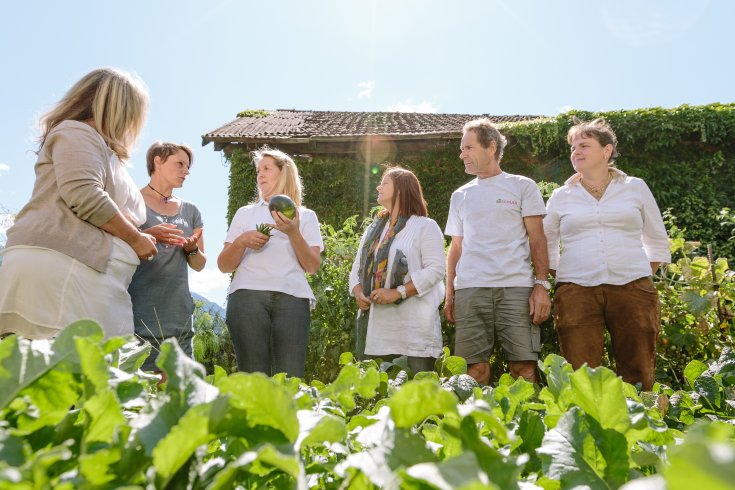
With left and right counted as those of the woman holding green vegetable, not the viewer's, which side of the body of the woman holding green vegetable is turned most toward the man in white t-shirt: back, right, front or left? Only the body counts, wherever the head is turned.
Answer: left

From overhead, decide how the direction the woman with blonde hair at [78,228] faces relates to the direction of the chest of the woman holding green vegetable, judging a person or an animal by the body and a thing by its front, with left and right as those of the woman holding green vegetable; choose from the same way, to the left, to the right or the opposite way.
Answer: to the left

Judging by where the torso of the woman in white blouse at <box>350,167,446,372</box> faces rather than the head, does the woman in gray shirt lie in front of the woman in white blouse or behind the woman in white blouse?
in front

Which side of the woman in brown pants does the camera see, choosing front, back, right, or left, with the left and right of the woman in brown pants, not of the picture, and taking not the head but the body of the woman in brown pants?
front

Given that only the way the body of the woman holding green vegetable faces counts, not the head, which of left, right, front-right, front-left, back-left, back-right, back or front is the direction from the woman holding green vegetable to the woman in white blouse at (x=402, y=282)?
left

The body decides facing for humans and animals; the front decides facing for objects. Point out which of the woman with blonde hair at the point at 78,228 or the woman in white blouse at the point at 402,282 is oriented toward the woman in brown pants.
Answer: the woman with blonde hair

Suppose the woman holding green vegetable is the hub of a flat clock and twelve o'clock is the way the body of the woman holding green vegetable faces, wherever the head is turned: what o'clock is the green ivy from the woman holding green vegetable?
The green ivy is roughly at 6 o'clock from the woman holding green vegetable.

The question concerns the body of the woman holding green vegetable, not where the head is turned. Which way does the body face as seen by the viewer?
toward the camera

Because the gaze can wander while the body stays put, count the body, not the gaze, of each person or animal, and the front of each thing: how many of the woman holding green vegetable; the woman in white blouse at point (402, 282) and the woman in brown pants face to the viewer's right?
0

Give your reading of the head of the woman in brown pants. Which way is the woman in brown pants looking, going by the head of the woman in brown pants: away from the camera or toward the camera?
toward the camera

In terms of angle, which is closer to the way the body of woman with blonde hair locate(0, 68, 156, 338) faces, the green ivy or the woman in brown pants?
the woman in brown pants

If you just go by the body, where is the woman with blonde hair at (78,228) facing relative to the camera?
to the viewer's right

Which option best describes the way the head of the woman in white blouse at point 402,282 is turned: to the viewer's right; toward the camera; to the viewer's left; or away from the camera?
to the viewer's left

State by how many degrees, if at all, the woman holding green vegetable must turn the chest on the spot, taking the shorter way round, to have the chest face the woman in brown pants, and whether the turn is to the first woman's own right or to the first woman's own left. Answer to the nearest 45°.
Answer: approximately 90° to the first woman's own left

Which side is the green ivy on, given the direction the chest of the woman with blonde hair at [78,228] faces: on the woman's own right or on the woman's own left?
on the woman's own left

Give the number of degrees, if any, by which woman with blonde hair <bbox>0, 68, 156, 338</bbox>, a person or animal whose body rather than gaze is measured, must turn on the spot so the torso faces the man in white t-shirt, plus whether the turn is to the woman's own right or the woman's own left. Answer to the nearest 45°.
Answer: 0° — they already face them

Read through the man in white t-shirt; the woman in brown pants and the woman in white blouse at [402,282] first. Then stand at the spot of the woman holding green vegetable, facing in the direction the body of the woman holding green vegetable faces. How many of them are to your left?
3

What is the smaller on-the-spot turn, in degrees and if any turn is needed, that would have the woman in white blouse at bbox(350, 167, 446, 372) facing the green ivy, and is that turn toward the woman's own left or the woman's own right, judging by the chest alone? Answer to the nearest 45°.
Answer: approximately 135° to the woman's own right
